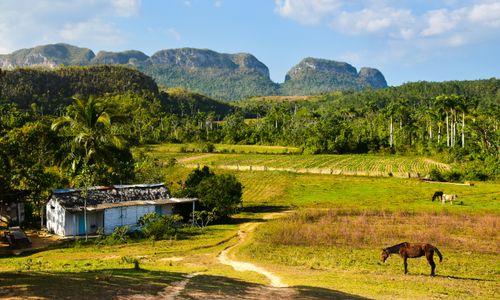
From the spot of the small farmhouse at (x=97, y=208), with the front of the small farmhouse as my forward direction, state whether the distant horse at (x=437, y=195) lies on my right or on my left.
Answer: on my left

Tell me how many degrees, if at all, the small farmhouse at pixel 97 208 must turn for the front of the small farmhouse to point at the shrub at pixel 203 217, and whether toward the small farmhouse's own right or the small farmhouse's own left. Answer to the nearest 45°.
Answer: approximately 45° to the small farmhouse's own left

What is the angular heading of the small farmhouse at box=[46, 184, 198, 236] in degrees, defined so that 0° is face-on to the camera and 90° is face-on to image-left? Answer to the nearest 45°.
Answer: approximately 315°

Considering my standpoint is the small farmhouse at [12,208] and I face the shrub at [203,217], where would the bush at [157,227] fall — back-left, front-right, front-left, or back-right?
front-right

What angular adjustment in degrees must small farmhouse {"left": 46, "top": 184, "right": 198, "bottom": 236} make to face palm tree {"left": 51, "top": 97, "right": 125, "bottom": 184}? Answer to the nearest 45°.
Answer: approximately 135° to its left

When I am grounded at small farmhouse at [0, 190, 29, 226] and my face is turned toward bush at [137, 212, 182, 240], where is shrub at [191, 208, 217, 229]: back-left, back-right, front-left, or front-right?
front-left

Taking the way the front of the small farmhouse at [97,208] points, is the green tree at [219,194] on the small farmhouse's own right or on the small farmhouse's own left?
on the small farmhouse's own left

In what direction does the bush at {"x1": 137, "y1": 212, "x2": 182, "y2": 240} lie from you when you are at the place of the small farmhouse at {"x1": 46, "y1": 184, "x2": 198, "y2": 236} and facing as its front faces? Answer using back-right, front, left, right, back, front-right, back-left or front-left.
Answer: front

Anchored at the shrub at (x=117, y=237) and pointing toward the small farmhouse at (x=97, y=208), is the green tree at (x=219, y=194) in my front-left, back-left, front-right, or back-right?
front-right
